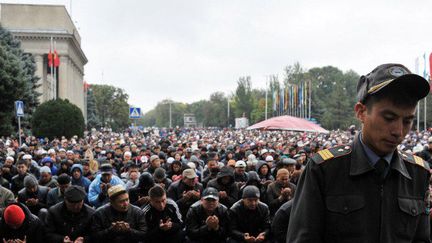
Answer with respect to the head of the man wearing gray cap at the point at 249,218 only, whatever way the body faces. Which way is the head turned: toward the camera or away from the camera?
toward the camera

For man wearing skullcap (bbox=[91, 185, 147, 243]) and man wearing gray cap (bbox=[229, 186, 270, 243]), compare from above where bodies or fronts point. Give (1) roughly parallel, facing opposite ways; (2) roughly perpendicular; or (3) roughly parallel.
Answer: roughly parallel

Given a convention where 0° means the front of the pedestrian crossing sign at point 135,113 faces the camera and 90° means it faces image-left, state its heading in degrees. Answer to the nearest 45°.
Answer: approximately 0°

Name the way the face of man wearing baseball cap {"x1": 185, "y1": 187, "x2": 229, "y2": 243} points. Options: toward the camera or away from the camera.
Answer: toward the camera

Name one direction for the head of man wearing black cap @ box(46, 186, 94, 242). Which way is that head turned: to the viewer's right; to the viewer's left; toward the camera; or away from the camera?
toward the camera

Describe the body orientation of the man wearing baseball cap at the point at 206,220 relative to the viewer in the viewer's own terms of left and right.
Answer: facing the viewer

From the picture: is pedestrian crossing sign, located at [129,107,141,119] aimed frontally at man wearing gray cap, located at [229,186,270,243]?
yes

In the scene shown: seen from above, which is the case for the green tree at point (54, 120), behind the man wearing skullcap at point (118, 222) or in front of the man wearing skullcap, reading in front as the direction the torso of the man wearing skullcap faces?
behind

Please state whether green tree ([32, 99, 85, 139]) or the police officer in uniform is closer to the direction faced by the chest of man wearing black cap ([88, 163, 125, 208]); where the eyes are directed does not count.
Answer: the police officer in uniform

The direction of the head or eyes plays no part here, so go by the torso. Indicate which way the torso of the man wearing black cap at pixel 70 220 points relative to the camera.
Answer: toward the camera

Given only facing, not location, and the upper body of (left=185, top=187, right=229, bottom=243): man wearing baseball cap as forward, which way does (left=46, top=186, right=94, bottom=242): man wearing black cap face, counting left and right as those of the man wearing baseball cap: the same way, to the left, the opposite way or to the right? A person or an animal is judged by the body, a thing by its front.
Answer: the same way

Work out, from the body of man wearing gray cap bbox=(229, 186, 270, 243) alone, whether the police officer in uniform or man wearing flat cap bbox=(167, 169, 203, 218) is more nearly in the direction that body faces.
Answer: the police officer in uniform

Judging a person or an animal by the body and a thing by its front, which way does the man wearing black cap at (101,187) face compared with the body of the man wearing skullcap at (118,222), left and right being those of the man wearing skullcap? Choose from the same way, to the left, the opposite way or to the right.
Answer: the same way

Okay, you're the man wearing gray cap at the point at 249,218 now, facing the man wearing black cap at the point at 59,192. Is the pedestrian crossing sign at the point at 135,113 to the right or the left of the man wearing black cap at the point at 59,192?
right

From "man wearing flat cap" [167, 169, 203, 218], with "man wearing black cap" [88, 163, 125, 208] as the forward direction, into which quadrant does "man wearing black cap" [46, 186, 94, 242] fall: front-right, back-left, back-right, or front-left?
front-left

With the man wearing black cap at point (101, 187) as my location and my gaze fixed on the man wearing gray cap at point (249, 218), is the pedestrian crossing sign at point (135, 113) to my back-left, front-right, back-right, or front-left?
back-left

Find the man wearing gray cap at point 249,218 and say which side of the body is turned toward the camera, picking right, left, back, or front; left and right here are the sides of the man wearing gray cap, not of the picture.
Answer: front
